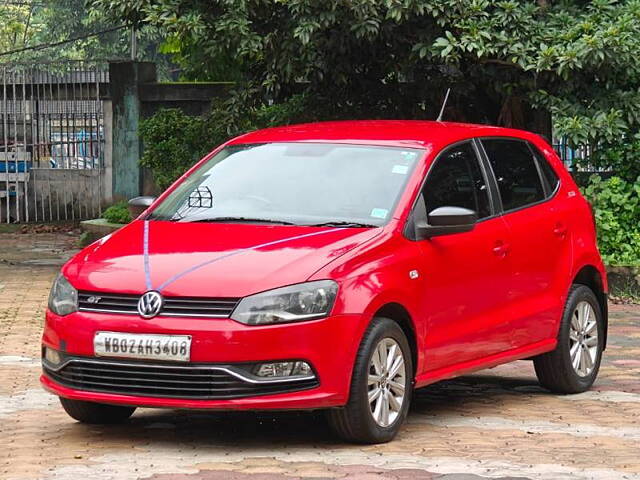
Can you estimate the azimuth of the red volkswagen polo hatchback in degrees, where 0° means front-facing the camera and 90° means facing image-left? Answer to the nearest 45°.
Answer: approximately 45°

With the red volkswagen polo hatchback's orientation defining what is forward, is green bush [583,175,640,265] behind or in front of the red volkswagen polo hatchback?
behind

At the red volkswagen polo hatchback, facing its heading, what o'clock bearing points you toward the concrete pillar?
The concrete pillar is roughly at 4 o'clock from the red volkswagen polo hatchback.

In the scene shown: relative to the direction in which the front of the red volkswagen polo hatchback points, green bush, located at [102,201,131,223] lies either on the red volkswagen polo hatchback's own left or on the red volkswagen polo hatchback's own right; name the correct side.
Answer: on the red volkswagen polo hatchback's own right

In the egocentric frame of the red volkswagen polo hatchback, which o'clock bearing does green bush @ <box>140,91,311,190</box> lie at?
The green bush is roughly at 4 o'clock from the red volkswagen polo hatchback.

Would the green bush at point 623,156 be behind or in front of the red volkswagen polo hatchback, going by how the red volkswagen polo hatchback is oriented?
behind
